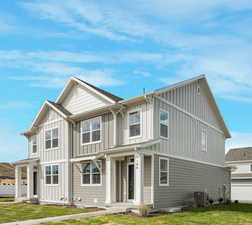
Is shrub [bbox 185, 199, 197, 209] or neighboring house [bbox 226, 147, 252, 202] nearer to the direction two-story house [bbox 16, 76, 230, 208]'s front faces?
the shrub

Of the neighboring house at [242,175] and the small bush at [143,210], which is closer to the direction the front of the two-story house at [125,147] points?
the small bush

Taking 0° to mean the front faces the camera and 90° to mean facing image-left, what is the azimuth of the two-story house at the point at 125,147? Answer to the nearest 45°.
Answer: approximately 45°

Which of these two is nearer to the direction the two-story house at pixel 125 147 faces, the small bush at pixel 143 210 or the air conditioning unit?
the small bush

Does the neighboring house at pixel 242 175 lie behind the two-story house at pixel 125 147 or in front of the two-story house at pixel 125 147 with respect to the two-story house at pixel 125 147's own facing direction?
behind

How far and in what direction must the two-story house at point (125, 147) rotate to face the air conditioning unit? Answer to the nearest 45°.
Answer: approximately 135° to its left

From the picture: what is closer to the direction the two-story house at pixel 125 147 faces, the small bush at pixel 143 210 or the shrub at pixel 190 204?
the small bush
